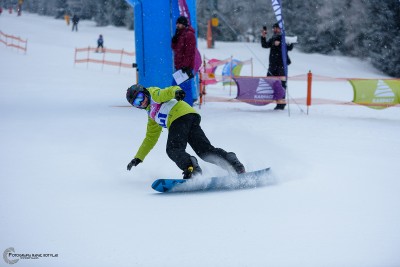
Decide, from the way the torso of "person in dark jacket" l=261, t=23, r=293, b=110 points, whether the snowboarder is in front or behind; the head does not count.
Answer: in front

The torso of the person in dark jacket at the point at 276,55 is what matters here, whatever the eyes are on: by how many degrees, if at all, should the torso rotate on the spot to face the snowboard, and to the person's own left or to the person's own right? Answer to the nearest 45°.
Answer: approximately 45° to the person's own left

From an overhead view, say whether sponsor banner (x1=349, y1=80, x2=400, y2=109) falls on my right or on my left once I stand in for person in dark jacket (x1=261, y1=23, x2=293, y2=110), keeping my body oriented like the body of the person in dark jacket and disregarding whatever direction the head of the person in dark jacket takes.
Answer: on my left

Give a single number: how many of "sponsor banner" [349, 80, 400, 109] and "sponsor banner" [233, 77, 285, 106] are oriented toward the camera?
2

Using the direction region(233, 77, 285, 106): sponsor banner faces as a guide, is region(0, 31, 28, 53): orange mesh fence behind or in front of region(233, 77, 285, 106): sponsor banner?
behind

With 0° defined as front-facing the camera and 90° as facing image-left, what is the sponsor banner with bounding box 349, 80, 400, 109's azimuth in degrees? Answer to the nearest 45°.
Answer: approximately 0°

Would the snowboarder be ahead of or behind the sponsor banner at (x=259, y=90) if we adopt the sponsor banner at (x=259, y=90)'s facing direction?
ahead
